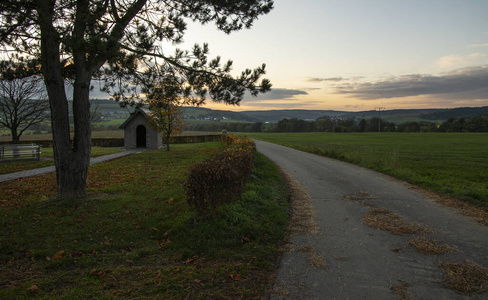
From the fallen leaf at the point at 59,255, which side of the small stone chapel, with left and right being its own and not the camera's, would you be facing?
front

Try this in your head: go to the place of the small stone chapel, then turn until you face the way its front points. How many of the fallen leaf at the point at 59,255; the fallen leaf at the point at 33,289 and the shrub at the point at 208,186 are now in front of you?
3

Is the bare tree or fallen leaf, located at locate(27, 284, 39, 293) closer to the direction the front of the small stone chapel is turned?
the fallen leaf

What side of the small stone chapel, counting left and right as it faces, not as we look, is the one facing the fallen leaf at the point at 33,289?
front

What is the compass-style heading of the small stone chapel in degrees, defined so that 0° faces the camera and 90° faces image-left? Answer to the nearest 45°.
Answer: approximately 0°

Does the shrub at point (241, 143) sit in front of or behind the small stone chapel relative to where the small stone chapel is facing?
in front

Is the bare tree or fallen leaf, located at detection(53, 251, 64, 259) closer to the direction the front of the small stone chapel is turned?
the fallen leaf

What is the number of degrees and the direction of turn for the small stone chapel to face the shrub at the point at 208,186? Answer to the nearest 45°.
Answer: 0° — it already faces it

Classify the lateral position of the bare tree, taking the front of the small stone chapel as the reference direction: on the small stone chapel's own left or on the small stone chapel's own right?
on the small stone chapel's own right
